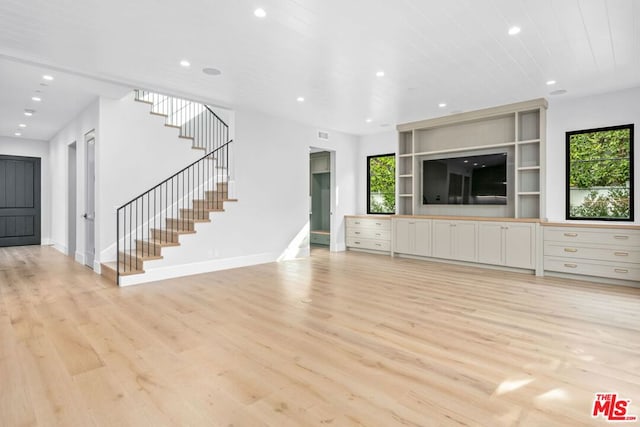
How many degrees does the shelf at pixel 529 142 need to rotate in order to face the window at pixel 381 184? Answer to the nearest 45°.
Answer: approximately 135° to its right

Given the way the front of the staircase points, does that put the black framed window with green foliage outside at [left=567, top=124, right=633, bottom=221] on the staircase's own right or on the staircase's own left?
on the staircase's own left

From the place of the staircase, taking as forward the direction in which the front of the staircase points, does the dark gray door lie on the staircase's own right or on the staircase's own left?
on the staircase's own right

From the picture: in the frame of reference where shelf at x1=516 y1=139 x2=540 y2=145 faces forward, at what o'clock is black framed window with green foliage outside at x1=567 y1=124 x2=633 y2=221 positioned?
The black framed window with green foliage outside is roughly at 9 o'clock from the shelf.

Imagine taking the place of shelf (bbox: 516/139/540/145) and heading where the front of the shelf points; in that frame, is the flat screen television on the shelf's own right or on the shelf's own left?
on the shelf's own right

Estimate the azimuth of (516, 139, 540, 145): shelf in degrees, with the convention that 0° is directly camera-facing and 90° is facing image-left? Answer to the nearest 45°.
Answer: approximately 0°

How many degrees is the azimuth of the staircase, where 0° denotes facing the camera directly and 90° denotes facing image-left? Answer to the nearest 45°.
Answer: approximately 45°

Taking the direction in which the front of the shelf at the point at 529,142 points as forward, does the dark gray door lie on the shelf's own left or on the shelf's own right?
on the shelf's own right
